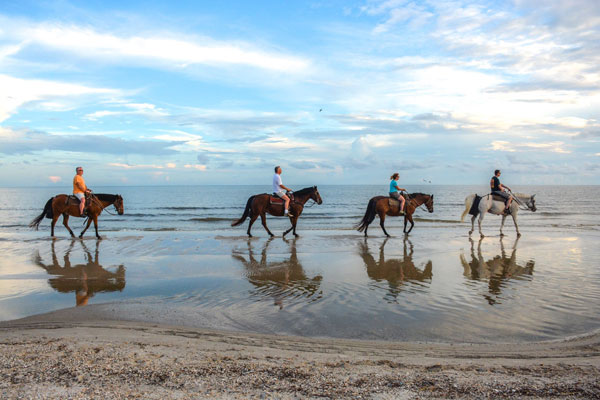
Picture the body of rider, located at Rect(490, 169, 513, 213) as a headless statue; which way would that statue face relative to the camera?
to the viewer's right

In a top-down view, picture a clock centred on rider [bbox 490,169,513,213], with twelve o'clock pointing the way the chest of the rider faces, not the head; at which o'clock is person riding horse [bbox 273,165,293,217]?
The person riding horse is roughly at 5 o'clock from the rider.

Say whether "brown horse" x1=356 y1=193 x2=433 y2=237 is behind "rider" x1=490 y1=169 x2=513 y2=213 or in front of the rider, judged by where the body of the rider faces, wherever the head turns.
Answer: behind

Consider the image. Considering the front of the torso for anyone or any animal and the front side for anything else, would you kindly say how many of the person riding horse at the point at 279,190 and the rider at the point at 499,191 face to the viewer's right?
2

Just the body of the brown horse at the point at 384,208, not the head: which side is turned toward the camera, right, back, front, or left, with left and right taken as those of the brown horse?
right

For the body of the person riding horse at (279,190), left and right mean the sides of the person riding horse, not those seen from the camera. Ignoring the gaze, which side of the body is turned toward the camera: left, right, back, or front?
right

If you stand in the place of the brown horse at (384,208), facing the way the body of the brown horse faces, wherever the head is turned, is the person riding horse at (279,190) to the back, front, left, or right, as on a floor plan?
back

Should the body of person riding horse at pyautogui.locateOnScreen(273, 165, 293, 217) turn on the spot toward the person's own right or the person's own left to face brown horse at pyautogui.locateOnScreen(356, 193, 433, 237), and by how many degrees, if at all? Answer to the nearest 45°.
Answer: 0° — they already face it

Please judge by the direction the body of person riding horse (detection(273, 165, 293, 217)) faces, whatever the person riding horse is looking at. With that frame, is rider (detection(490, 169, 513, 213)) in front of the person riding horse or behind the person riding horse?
in front

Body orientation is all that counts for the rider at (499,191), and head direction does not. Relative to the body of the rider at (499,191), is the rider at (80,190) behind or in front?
behind

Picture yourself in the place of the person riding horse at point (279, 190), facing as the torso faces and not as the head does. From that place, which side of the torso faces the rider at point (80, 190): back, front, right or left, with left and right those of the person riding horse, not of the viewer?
back
